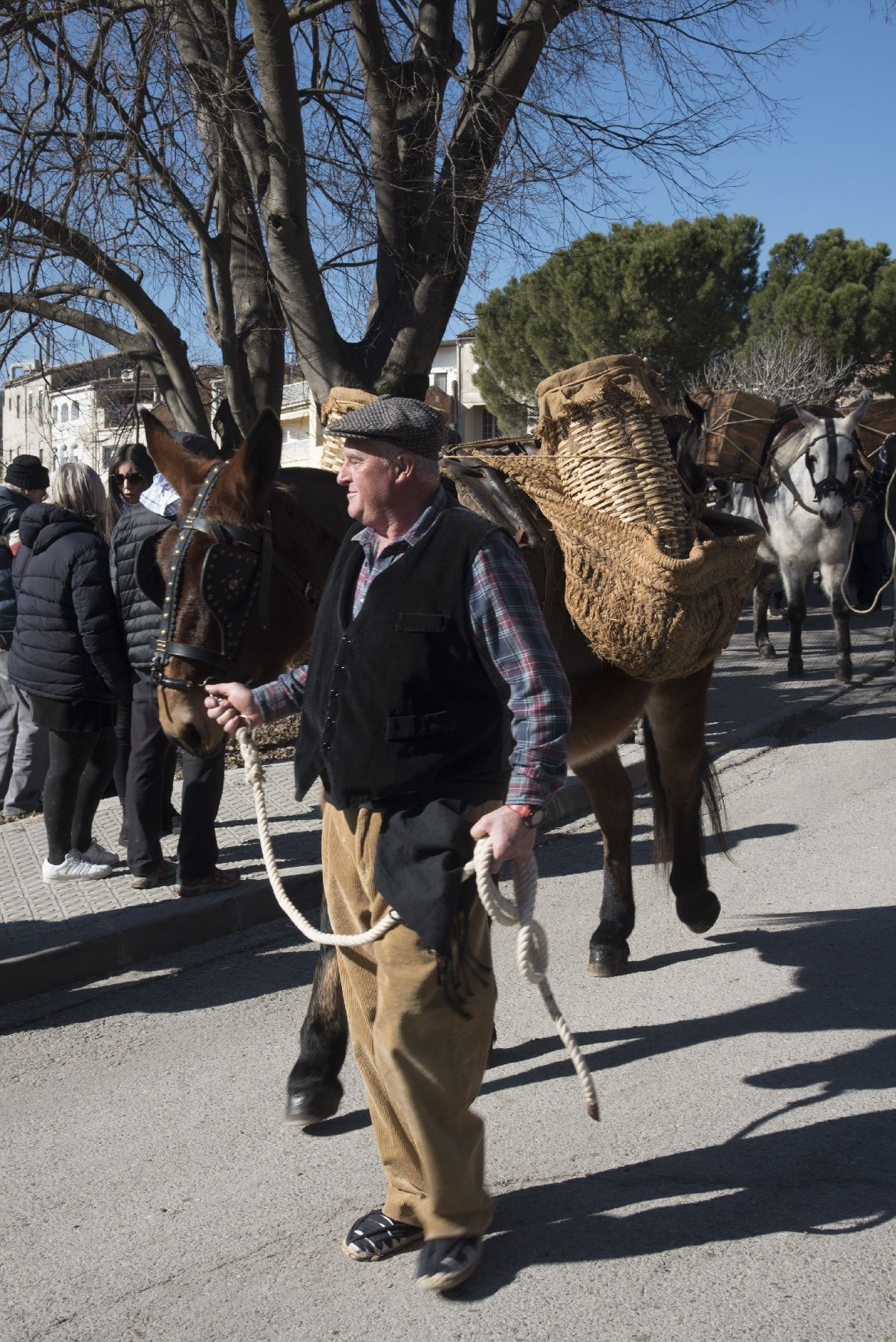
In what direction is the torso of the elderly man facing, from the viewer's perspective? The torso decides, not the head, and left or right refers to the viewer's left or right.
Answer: facing the viewer and to the left of the viewer

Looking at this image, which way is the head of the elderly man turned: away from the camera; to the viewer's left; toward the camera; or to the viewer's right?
to the viewer's left

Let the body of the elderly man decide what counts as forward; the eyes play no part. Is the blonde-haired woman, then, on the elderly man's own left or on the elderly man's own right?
on the elderly man's own right

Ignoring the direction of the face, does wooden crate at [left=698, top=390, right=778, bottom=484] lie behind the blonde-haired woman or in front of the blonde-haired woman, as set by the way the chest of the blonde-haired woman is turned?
in front

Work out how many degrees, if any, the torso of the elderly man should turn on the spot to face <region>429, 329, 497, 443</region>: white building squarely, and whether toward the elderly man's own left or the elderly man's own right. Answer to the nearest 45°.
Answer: approximately 135° to the elderly man's own right

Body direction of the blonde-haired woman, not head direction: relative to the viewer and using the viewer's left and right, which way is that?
facing away from the viewer and to the right of the viewer

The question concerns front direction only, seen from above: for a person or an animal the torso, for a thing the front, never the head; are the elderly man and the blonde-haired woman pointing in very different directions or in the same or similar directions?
very different directions

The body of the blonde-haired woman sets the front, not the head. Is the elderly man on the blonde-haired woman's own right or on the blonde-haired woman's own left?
on the blonde-haired woman's own right

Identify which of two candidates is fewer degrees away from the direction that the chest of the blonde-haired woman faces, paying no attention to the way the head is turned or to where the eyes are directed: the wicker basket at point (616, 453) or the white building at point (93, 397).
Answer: the white building

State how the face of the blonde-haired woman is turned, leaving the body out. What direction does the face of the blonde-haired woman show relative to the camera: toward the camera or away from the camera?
away from the camera
